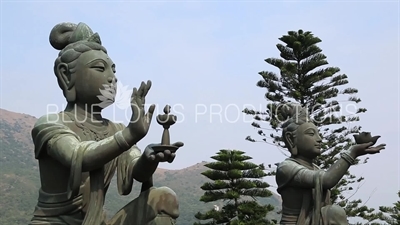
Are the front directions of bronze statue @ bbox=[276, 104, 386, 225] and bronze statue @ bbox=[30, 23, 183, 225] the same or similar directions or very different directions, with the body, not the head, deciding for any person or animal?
same or similar directions

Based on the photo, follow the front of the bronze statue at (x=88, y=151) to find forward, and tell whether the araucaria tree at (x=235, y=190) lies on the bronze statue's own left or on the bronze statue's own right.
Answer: on the bronze statue's own left

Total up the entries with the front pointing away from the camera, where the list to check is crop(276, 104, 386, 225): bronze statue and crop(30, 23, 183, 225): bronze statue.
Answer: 0

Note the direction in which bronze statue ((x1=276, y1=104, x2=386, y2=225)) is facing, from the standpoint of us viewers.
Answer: facing to the right of the viewer

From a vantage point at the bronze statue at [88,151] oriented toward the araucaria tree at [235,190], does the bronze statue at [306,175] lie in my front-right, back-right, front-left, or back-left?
front-right

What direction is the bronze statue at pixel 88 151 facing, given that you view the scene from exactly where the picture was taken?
facing the viewer and to the right of the viewer

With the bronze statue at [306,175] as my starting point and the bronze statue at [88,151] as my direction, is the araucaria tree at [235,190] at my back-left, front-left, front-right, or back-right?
back-right

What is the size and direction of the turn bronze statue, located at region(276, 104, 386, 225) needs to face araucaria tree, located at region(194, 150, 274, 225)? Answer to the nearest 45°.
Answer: approximately 90° to its left

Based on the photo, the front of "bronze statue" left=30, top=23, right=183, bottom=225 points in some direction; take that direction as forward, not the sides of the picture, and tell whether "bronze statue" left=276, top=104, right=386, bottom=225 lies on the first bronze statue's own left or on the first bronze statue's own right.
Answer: on the first bronze statue's own left

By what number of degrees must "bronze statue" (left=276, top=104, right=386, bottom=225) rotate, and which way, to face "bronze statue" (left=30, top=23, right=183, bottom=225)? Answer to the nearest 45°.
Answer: approximately 135° to its right

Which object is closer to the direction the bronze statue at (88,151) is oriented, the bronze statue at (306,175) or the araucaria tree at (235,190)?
the bronze statue
